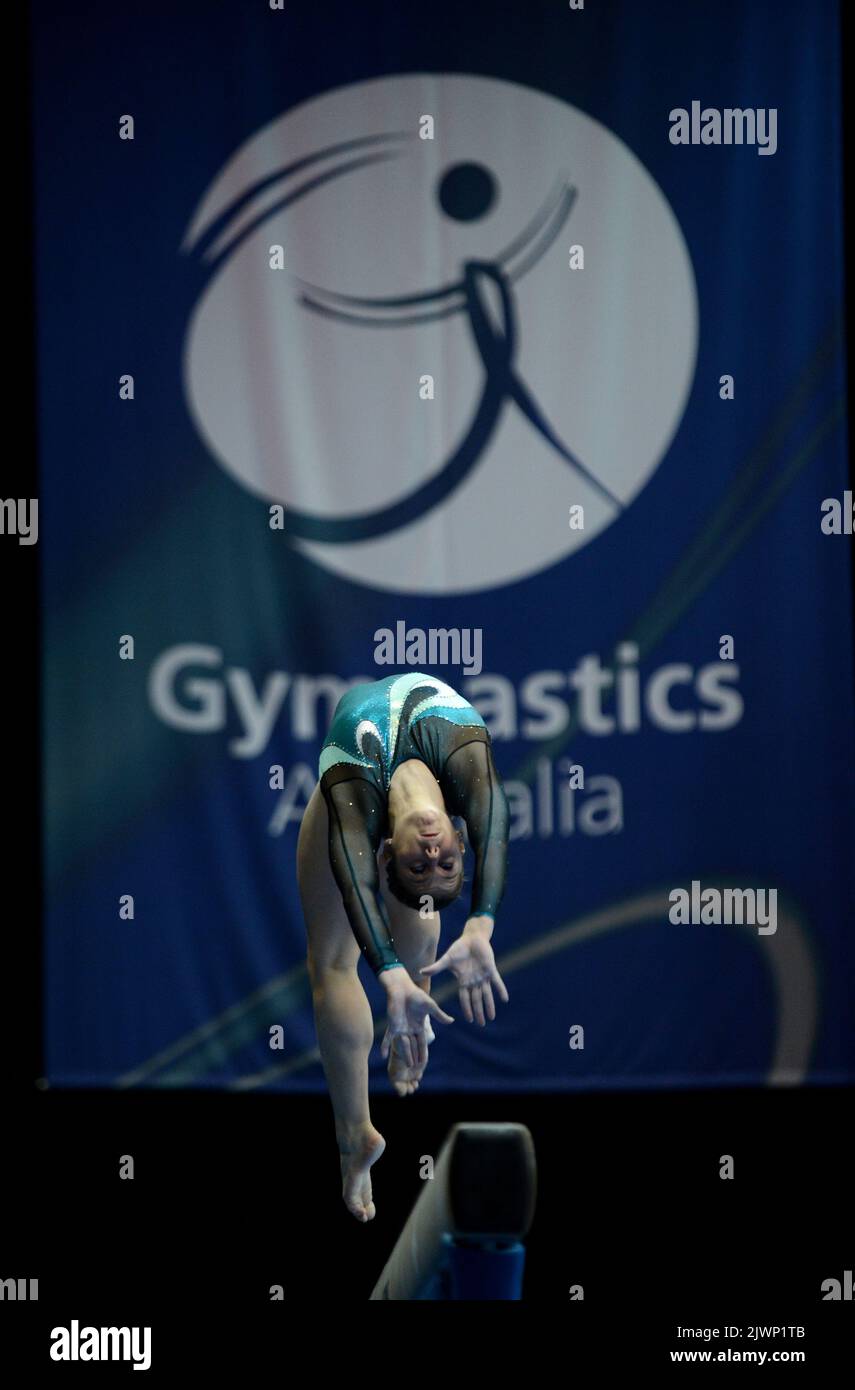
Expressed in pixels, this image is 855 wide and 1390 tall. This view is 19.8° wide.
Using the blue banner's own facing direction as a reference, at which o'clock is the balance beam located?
The balance beam is roughly at 12 o'clock from the blue banner.

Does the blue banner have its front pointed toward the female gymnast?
yes

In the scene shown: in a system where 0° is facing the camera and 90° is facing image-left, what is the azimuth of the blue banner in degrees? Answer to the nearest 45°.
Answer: approximately 0°
